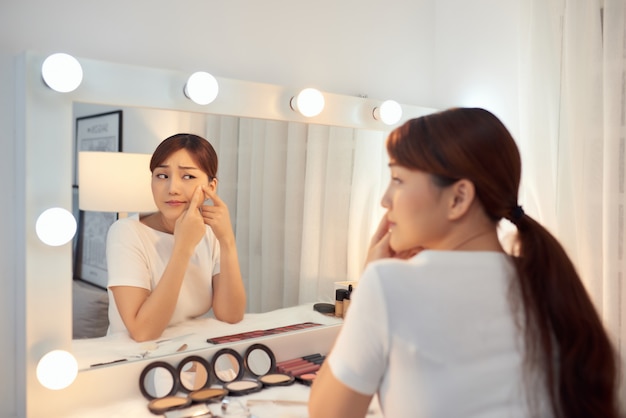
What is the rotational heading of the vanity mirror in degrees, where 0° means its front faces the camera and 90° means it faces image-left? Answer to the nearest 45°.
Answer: approximately 315°

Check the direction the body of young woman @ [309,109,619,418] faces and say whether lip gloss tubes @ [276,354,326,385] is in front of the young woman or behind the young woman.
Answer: in front

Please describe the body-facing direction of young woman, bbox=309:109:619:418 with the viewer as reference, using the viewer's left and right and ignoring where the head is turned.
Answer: facing away from the viewer and to the left of the viewer

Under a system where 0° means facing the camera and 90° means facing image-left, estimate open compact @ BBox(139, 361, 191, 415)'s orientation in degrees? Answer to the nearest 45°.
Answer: approximately 315°

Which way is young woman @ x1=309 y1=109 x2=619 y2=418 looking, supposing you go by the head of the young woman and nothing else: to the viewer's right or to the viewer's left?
to the viewer's left

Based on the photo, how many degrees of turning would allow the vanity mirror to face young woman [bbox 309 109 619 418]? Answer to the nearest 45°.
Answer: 0° — it already faces them

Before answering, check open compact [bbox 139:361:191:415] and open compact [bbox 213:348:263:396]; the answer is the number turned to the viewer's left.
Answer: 0

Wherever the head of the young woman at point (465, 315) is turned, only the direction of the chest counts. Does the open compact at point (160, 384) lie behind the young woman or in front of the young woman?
in front
